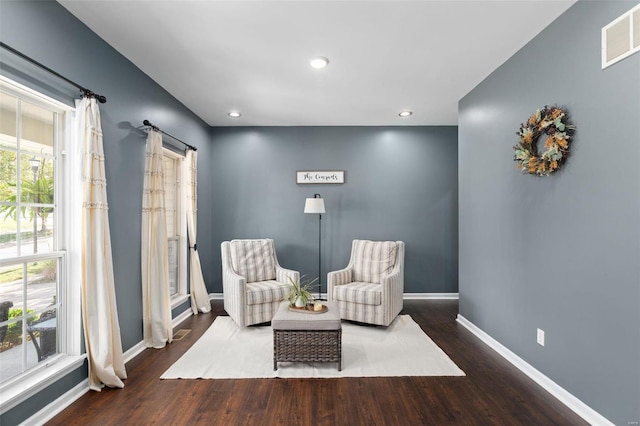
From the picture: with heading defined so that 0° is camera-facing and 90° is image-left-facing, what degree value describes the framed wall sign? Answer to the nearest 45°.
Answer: approximately 0°

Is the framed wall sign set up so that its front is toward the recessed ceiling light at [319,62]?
yes

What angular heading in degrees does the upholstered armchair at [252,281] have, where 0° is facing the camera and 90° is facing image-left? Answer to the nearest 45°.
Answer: approximately 315°

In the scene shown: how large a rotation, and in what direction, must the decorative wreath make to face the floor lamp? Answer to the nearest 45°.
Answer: approximately 45° to its right

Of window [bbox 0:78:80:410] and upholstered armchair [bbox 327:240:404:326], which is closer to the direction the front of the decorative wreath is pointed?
the window

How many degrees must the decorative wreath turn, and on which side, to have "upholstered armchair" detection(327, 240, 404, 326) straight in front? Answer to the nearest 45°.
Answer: approximately 45° to its right
